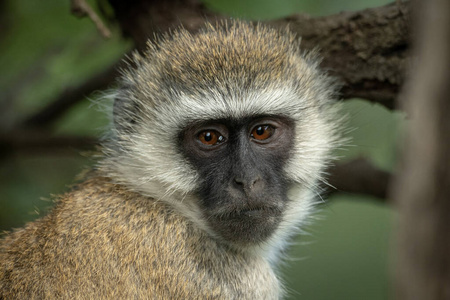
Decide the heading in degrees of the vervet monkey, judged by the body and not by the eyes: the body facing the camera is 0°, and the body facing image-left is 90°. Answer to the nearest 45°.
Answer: approximately 315°

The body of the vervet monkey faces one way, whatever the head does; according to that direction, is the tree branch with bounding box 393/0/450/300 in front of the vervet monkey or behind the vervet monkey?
in front
